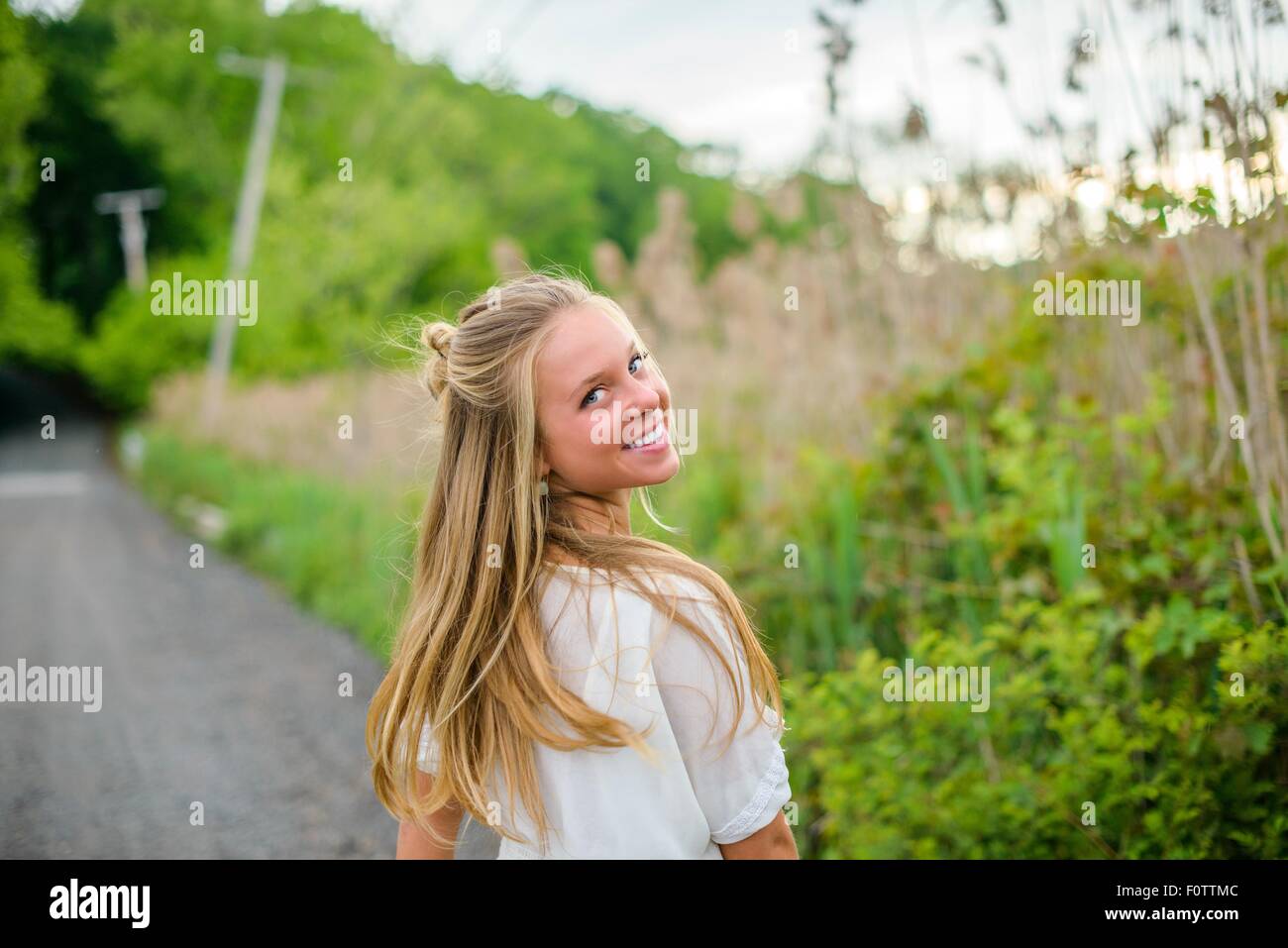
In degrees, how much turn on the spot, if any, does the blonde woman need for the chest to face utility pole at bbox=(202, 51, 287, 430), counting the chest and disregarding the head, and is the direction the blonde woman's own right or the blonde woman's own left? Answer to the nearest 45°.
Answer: approximately 45° to the blonde woman's own left

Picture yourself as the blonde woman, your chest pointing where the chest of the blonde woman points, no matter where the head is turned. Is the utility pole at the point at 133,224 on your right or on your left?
on your left

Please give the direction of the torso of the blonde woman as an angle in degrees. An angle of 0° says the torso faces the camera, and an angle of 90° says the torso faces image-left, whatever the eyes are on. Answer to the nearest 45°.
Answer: approximately 225°
